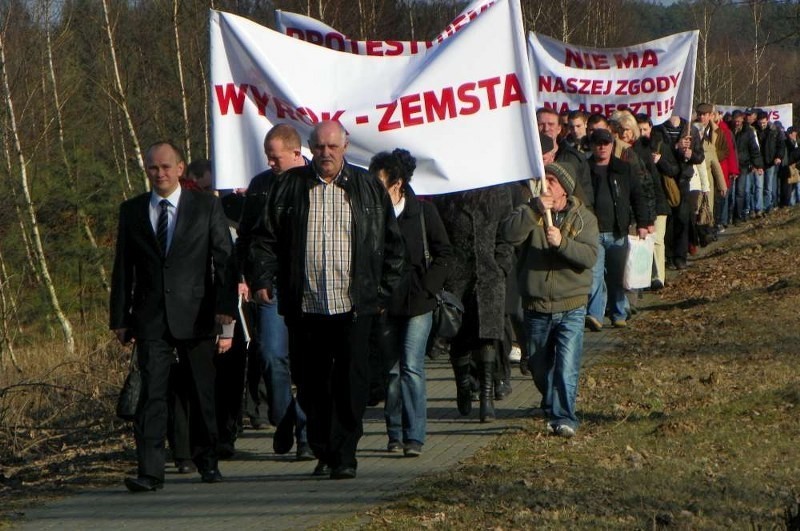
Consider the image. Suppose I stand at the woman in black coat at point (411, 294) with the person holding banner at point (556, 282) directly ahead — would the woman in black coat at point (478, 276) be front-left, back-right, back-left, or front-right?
front-left

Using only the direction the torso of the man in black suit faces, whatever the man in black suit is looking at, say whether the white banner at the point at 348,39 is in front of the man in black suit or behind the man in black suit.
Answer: behind

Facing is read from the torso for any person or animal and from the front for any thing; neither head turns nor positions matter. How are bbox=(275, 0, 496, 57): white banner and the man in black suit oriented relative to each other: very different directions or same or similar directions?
same or similar directions

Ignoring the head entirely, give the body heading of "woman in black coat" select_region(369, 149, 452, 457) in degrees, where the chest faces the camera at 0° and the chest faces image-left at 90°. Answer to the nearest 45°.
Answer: approximately 45°

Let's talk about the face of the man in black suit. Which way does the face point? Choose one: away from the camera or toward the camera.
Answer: toward the camera

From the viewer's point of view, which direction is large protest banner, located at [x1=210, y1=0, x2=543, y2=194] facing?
toward the camera

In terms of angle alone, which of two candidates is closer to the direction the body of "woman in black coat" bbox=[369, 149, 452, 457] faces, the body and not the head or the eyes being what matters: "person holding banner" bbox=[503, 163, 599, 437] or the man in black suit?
the man in black suit

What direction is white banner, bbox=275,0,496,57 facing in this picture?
toward the camera

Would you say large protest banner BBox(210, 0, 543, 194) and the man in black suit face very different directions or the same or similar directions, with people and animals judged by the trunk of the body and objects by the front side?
same or similar directions

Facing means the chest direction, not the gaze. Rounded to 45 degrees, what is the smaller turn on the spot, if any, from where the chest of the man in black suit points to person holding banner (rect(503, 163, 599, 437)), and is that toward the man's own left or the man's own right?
approximately 90° to the man's own left

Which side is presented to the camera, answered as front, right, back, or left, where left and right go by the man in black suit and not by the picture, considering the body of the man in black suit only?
front
